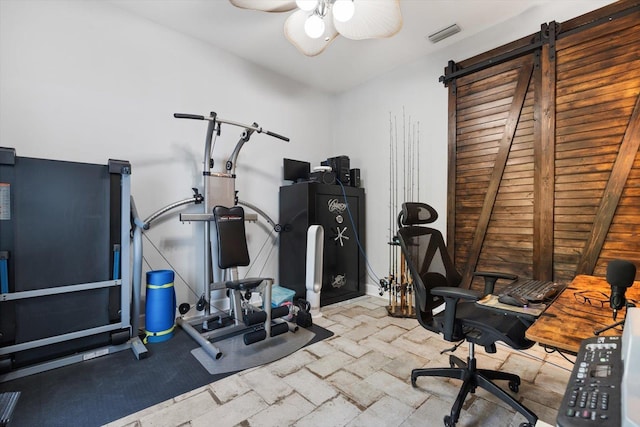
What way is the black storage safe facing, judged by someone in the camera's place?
facing the viewer and to the right of the viewer

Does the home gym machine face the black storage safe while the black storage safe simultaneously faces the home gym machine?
no

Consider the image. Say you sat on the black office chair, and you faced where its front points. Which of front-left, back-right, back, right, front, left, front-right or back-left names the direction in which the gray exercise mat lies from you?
back-right

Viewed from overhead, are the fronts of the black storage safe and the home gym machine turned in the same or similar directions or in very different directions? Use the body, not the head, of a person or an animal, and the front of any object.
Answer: same or similar directions

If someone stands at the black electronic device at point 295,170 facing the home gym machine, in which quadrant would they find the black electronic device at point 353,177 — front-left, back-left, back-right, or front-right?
back-left

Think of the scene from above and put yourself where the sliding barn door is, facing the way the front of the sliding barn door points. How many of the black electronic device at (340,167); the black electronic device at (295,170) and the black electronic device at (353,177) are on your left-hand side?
0

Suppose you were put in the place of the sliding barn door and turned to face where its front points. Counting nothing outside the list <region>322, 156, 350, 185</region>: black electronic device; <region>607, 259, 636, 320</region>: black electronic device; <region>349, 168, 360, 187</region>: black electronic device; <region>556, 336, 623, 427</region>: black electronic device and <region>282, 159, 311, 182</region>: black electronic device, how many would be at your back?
0

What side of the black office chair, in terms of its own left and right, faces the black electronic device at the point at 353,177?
back

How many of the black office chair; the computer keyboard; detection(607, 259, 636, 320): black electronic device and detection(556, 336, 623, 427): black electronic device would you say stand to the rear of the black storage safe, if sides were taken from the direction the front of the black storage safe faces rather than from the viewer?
0

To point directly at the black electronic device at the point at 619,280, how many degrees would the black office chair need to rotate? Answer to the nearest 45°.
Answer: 0° — it already faces it

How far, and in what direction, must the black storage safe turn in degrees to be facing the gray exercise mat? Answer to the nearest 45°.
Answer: approximately 90° to its right

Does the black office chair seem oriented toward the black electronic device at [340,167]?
no

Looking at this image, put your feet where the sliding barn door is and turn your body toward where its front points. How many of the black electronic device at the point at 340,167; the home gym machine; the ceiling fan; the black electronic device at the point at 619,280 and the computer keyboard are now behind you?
0

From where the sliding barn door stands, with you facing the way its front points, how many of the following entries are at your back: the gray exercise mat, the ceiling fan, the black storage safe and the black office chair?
0

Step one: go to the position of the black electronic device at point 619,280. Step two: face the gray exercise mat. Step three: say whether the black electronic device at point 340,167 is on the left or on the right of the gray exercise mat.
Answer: right

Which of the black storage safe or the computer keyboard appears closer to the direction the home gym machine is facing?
the computer keyboard
